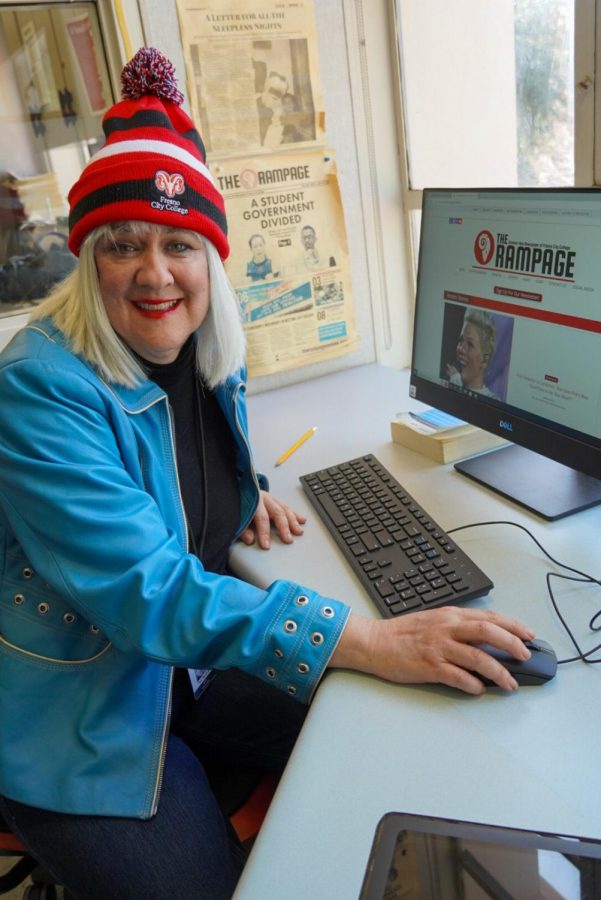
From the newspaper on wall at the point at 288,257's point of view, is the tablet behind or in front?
in front

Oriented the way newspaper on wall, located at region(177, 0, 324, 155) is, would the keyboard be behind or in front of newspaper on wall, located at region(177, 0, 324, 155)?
in front

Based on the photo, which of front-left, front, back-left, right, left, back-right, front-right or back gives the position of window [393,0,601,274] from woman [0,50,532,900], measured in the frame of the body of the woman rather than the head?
left

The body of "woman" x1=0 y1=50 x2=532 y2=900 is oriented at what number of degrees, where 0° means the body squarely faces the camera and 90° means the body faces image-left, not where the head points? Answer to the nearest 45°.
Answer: approximately 315°

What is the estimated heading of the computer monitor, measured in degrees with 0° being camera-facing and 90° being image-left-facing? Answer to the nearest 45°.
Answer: approximately 45°

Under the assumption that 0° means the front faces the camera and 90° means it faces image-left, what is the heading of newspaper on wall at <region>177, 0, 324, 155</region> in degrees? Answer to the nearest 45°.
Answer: approximately 0°

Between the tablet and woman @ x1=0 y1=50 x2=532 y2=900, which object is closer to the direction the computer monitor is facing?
the woman

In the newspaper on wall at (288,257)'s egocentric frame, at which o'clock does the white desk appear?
The white desk is roughly at 12 o'clock from the newspaper on wall.

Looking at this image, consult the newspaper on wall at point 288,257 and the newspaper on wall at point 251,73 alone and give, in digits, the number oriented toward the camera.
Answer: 2
